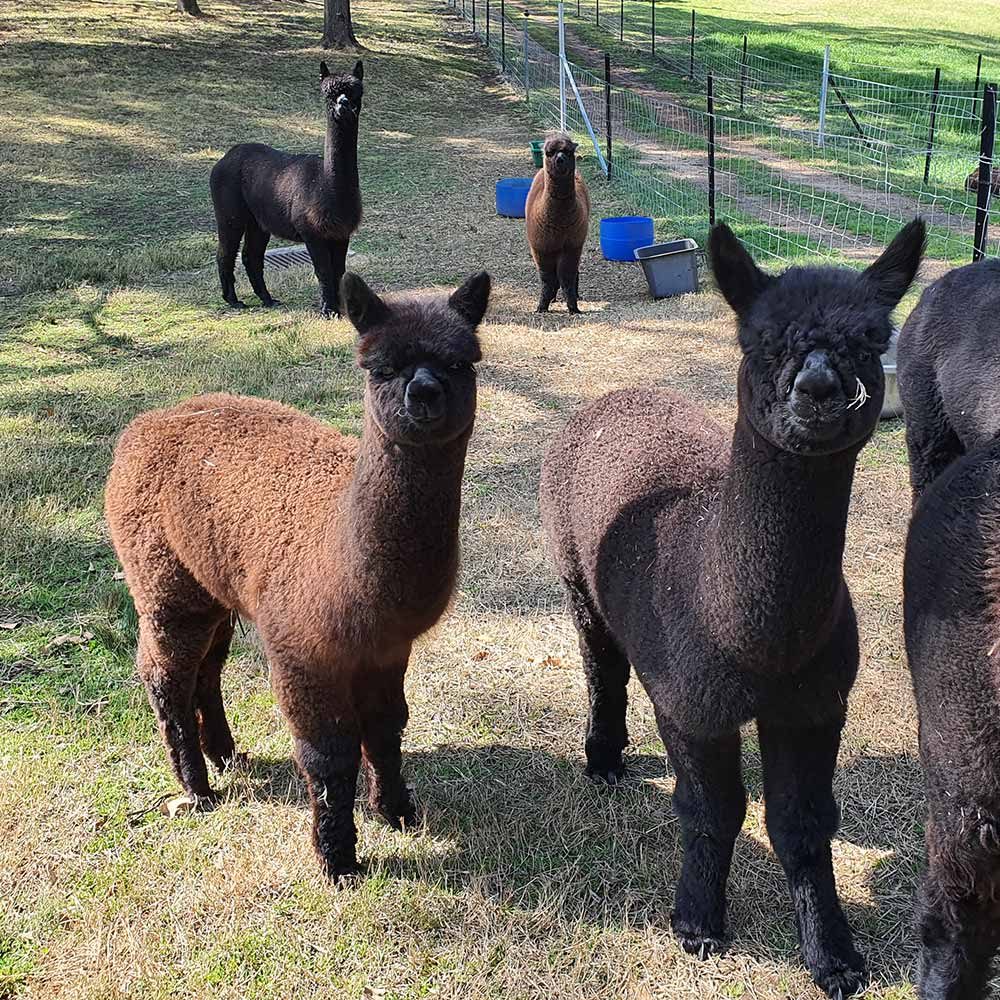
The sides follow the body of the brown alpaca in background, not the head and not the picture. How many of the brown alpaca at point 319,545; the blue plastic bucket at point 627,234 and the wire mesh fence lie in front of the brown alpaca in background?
1

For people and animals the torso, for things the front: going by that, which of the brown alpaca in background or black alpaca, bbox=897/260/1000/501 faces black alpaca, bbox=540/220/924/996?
the brown alpaca in background

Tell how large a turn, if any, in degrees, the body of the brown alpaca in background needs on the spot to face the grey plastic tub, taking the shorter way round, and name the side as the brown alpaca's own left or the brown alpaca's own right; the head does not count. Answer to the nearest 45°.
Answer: approximately 90° to the brown alpaca's own left

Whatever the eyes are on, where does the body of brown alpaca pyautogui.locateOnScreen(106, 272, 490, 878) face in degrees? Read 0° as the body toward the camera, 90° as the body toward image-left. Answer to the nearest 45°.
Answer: approximately 315°

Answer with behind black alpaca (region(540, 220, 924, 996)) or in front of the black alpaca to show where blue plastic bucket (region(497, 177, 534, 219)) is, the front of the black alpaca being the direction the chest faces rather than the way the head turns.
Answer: behind

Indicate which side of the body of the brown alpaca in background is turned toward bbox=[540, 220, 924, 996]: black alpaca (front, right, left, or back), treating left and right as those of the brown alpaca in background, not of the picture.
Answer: front

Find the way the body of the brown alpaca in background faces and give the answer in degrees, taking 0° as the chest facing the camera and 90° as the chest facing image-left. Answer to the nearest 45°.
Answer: approximately 0°

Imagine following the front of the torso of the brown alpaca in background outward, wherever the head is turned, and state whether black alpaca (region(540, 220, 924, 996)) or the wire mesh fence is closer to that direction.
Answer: the black alpaca

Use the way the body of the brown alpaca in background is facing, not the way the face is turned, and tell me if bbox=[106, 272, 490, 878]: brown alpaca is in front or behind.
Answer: in front

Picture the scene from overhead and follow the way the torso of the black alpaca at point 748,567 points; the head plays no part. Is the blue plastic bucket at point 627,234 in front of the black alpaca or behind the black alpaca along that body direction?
behind

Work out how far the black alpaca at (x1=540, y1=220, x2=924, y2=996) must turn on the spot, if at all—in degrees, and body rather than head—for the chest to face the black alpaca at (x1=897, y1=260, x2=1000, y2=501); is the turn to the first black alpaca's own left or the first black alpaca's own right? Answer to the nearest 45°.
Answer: approximately 135° to the first black alpaca's own left

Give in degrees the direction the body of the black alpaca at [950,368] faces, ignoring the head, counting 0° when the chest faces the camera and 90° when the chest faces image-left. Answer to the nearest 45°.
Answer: approximately 270°

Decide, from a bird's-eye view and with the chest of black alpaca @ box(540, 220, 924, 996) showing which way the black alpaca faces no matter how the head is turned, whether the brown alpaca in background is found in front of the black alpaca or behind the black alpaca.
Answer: behind
